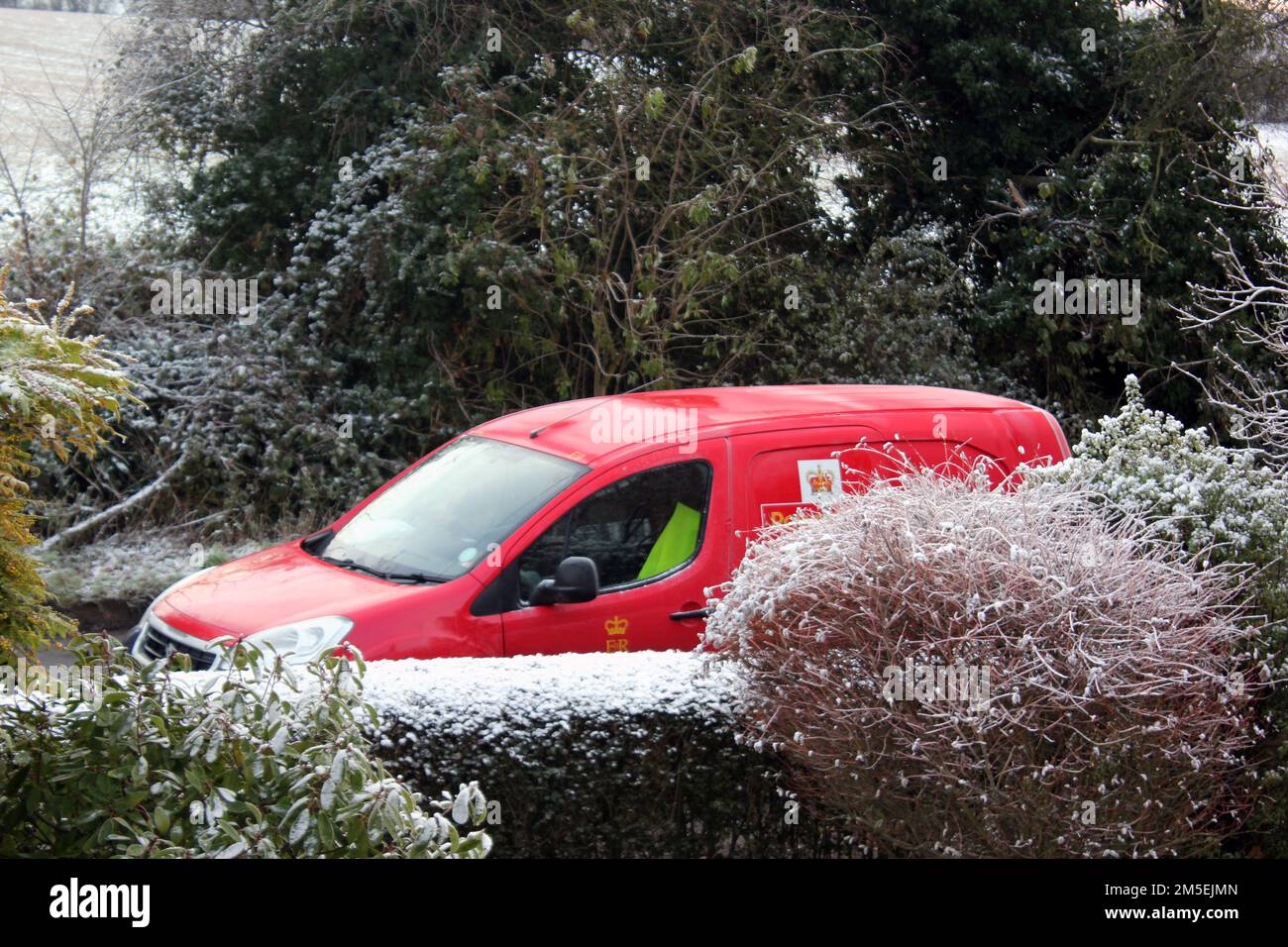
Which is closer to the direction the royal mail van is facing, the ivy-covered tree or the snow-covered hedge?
the snow-covered hedge

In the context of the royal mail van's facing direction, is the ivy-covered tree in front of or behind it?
behind

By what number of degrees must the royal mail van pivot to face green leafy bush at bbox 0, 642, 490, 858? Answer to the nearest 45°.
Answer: approximately 45° to its left

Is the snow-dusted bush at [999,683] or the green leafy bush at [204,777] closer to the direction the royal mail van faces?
the green leafy bush

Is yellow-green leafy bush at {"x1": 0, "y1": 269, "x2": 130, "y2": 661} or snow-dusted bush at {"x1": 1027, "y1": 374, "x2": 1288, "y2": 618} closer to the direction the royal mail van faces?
the yellow-green leafy bush

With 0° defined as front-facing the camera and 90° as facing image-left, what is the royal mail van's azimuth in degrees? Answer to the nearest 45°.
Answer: approximately 45°

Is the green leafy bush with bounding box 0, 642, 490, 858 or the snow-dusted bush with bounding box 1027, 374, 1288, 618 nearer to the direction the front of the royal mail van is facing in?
the green leafy bush

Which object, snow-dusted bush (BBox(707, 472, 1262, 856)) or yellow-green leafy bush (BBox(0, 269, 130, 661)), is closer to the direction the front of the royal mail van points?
the yellow-green leafy bush
